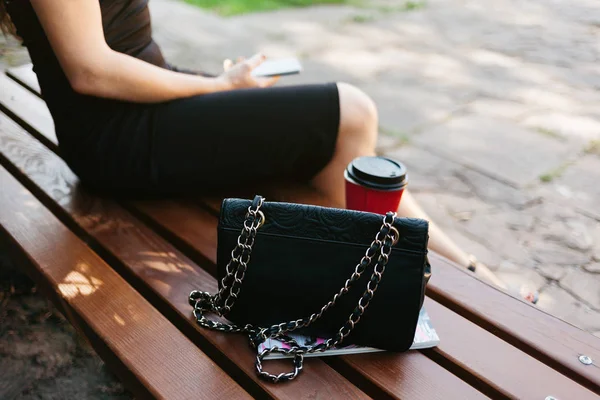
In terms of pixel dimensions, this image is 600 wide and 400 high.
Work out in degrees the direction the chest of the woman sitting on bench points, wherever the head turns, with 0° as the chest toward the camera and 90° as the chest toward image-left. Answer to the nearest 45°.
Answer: approximately 270°

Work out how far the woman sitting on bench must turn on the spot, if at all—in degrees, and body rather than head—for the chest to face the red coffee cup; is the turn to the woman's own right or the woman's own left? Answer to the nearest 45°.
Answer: approximately 45° to the woman's own right
